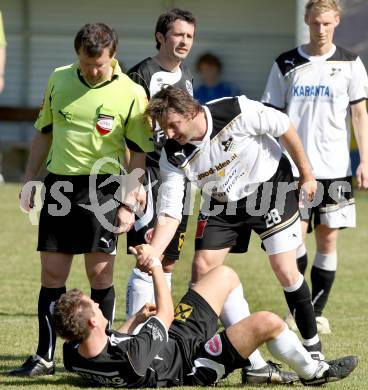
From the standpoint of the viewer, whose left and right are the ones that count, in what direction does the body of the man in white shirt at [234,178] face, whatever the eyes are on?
facing the viewer and to the left of the viewer

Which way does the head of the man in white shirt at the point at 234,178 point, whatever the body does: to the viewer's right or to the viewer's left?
to the viewer's left

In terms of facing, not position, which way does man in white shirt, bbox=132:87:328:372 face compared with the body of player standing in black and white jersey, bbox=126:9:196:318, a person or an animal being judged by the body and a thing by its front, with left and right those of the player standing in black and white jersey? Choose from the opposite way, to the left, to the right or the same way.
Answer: to the right

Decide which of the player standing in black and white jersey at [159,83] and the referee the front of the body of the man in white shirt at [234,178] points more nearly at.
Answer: the referee

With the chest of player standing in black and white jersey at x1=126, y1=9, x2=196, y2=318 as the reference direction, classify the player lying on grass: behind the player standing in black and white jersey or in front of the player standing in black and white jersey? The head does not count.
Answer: in front

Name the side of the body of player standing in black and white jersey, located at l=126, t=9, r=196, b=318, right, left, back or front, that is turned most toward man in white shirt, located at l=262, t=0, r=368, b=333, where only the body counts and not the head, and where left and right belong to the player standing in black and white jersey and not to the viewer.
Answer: left

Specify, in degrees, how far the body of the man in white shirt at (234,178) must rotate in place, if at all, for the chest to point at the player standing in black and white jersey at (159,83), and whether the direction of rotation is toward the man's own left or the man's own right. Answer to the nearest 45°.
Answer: approximately 90° to the man's own right

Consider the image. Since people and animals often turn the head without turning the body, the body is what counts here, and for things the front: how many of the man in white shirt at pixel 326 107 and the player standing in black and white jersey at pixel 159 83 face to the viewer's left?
0

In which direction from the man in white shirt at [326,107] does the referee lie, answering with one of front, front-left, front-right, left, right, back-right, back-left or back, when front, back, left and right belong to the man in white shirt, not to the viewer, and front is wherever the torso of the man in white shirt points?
front-right

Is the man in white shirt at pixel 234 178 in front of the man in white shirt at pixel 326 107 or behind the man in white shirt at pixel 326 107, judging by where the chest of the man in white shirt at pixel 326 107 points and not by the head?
in front

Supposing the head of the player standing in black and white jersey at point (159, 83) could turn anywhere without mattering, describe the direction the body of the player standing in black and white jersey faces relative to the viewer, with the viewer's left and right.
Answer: facing the viewer and to the right of the viewer
